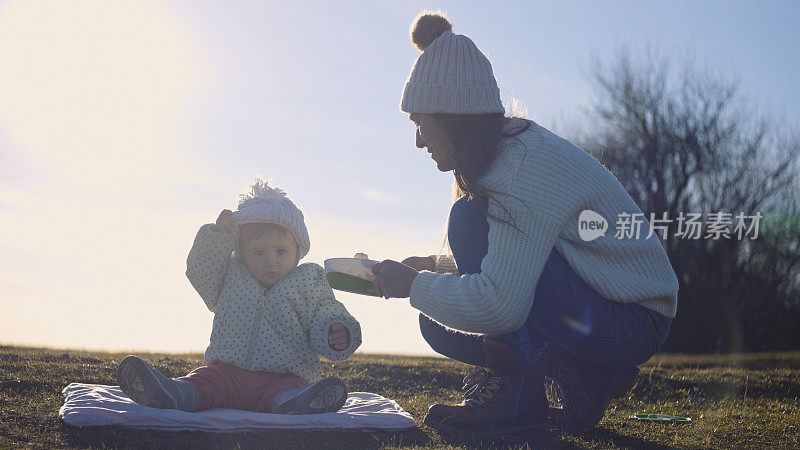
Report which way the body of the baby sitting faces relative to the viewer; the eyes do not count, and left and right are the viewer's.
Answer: facing the viewer

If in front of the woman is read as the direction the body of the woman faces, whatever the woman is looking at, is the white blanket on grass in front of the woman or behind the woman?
in front

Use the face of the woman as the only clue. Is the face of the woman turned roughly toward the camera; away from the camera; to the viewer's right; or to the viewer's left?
to the viewer's left

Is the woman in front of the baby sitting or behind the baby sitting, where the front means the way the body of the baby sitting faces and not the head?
in front

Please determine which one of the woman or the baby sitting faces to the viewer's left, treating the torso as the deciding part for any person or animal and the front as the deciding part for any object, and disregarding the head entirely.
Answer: the woman

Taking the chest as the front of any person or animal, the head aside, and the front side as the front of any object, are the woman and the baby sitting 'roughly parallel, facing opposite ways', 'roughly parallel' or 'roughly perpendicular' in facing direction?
roughly perpendicular

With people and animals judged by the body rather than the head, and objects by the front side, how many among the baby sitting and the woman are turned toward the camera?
1

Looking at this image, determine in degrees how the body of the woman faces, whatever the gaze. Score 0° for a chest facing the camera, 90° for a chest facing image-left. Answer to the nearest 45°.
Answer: approximately 90°

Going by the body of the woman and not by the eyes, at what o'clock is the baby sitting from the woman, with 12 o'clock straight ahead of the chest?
The baby sitting is roughly at 1 o'clock from the woman.
